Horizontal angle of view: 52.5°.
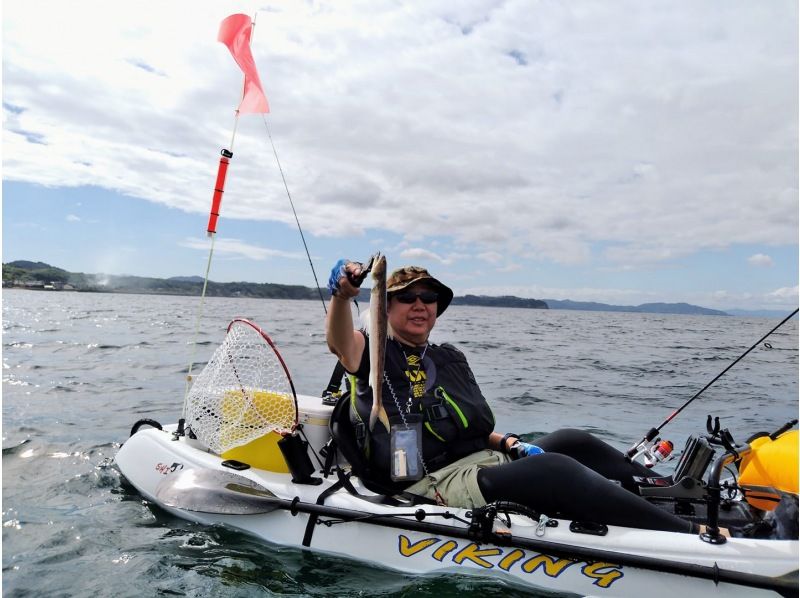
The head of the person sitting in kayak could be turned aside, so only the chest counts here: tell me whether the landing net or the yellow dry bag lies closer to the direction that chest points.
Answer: the yellow dry bag

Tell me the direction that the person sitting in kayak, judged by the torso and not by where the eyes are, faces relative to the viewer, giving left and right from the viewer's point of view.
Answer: facing the viewer and to the right of the viewer

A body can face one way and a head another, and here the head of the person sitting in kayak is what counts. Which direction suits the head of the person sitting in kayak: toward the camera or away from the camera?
toward the camera
